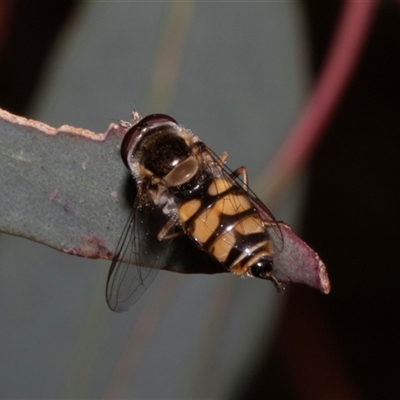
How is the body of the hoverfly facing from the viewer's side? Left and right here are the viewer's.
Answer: facing away from the viewer and to the left of the viewer

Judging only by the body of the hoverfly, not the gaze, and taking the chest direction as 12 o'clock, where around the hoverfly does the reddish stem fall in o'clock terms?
The reddish stem is roughly at 2 o'clock from the hoverfly.
